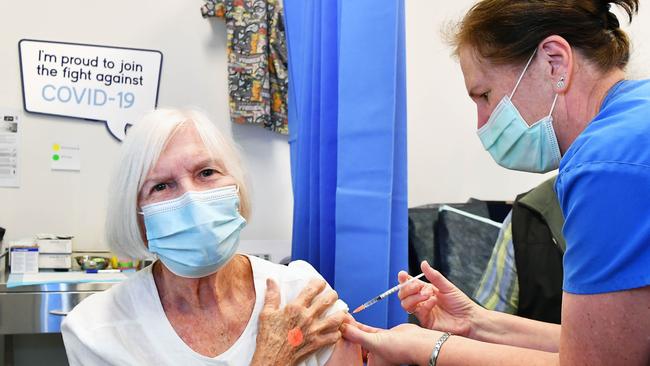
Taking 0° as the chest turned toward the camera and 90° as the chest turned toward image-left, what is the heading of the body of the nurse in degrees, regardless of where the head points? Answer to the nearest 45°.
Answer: approximately 90°

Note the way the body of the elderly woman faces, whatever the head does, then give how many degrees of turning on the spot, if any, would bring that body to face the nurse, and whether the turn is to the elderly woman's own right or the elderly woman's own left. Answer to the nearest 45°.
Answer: approximately 45° to the elderly woman's own left

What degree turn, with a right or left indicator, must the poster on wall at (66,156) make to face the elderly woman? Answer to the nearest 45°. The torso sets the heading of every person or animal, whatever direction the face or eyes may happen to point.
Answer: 0° — it already faces them

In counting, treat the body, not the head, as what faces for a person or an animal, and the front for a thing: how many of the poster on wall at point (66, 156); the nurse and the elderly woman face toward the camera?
2

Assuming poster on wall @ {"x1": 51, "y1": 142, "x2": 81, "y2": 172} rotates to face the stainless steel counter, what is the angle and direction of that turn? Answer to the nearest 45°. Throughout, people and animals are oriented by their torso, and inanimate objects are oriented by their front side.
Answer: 0° — it already faces it
